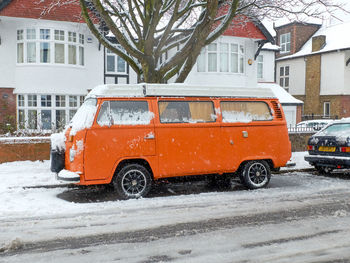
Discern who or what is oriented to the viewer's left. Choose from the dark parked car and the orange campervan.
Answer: the orange campervan

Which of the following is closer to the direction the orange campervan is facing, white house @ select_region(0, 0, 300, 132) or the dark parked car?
the white house

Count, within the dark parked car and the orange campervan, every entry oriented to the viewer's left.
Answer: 1

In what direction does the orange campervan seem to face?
to the viewer's left

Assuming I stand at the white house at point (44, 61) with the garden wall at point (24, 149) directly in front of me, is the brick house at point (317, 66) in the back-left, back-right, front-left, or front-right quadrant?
back-left

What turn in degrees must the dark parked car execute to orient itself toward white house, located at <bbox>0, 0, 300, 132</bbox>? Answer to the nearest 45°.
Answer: approximately 135° to its left

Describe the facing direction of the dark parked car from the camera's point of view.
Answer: facing away from the viewer and to the right of the viewer

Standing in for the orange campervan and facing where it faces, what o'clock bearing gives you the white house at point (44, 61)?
The white house is roughly at 2 o'clock from the orange campervan.

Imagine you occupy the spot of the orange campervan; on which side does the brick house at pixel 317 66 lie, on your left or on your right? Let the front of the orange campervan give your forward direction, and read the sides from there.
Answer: on your right

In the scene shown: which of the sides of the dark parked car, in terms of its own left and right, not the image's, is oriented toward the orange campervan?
back

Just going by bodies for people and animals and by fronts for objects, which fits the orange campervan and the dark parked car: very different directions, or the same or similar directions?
very different directions

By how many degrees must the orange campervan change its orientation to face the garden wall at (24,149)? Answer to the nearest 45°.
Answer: approximately 45° to its right

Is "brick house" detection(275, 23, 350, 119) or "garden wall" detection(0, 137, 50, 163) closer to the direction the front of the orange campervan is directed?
the garden wall
